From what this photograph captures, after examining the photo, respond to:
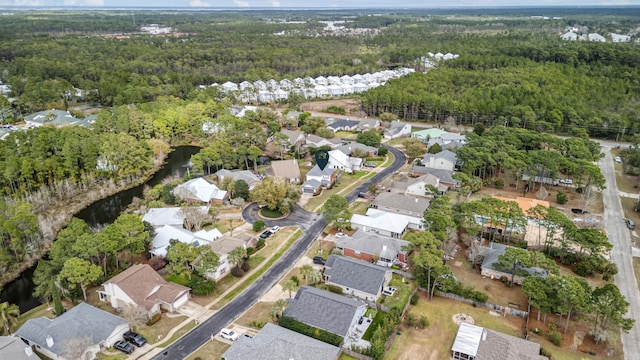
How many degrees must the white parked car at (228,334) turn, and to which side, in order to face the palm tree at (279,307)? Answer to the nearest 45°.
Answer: approximately 45° to its left

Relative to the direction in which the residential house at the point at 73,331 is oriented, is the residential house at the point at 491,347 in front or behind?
in front

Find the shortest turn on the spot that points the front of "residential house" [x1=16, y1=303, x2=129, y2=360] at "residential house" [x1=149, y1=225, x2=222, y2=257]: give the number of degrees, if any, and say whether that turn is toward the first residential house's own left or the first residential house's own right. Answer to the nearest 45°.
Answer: approximately 90° to the first residential house's own left

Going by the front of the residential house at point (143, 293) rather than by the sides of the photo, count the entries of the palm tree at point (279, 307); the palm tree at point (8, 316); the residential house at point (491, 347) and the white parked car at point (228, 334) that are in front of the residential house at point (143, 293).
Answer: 3

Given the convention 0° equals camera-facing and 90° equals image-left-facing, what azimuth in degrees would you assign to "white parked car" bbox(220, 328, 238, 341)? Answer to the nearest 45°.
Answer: approximately 315°

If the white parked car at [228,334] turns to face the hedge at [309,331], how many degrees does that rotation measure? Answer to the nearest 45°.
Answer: approximately 45° to its left

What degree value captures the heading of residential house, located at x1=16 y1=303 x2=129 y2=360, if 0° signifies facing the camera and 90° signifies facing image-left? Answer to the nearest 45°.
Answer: approximately 315°

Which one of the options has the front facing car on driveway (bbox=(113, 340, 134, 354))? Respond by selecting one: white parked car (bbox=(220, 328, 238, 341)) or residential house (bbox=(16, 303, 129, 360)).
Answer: the residential house

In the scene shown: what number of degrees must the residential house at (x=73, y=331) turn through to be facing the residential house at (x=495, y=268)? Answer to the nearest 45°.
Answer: approximately 45° to its left

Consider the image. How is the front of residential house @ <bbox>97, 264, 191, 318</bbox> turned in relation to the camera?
facing the viewer and to the right of the viewer

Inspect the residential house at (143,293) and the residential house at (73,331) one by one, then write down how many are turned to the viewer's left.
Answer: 0

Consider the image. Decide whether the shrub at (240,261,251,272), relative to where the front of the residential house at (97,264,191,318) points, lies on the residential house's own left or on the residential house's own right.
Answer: on the residential house's own left

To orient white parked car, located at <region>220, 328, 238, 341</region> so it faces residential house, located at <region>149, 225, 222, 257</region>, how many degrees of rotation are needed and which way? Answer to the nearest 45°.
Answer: approximately 135° to its left

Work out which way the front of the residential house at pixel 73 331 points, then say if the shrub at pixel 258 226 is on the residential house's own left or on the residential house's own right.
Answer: on the residential house's own left
